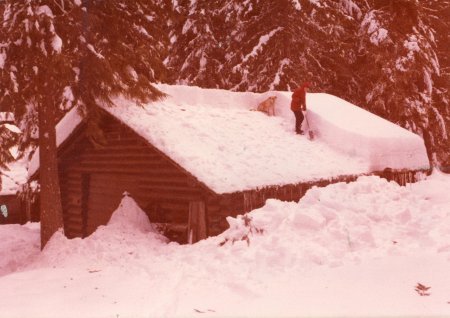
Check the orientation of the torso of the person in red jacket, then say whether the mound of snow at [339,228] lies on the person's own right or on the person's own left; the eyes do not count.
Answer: on the person's own right

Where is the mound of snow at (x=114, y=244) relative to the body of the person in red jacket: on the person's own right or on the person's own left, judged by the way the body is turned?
on the person's own right

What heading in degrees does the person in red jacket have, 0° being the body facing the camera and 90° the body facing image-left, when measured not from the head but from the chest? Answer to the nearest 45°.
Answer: approximately 270°

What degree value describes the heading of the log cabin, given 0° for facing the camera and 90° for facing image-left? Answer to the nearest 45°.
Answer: approximately 45°
